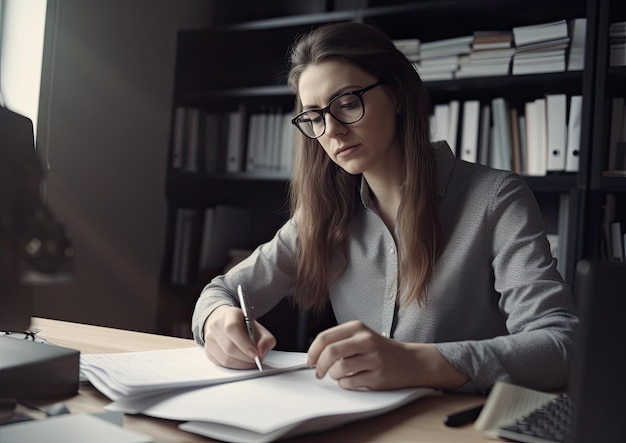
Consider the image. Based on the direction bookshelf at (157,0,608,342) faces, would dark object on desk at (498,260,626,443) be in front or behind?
in front

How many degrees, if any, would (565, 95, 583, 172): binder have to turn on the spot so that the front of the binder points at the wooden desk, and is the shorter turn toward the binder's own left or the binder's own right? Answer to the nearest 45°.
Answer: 0° — it already faces it

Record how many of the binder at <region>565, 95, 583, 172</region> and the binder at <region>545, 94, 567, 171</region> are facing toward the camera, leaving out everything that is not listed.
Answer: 2

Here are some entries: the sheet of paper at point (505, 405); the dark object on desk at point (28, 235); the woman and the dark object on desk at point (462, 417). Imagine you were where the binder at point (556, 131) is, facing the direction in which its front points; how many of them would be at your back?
0

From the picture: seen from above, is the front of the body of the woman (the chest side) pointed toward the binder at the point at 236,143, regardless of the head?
no

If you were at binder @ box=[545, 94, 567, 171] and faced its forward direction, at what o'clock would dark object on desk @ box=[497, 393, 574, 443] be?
The dark object on desk is roughly at 12 o'clock from the binder.

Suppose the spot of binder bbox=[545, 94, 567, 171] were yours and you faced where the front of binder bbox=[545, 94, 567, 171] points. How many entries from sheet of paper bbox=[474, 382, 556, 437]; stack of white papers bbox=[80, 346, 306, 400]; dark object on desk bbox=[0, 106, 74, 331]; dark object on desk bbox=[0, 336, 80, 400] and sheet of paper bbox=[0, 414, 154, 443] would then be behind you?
0

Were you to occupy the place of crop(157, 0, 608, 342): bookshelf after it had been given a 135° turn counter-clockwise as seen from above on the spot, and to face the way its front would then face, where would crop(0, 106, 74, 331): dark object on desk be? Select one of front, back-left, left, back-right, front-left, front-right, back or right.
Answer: back-right

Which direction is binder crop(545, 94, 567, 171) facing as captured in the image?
toward the camera

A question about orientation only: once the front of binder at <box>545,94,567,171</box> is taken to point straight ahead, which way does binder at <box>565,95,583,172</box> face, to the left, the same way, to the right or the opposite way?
the same way

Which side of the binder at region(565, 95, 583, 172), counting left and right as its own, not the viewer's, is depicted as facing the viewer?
front

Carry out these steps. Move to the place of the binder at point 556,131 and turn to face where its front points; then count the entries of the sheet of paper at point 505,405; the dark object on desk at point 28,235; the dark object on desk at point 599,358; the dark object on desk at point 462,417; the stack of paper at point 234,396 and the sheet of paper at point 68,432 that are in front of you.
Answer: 6

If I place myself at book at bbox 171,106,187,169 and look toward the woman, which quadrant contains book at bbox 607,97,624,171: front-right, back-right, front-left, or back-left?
front-left

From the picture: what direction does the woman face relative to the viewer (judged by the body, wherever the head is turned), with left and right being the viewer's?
facing the viewer and to the left of the viewer

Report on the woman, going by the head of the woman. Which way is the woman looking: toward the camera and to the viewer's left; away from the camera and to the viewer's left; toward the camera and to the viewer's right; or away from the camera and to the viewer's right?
toward the camera and to the viewer's left
